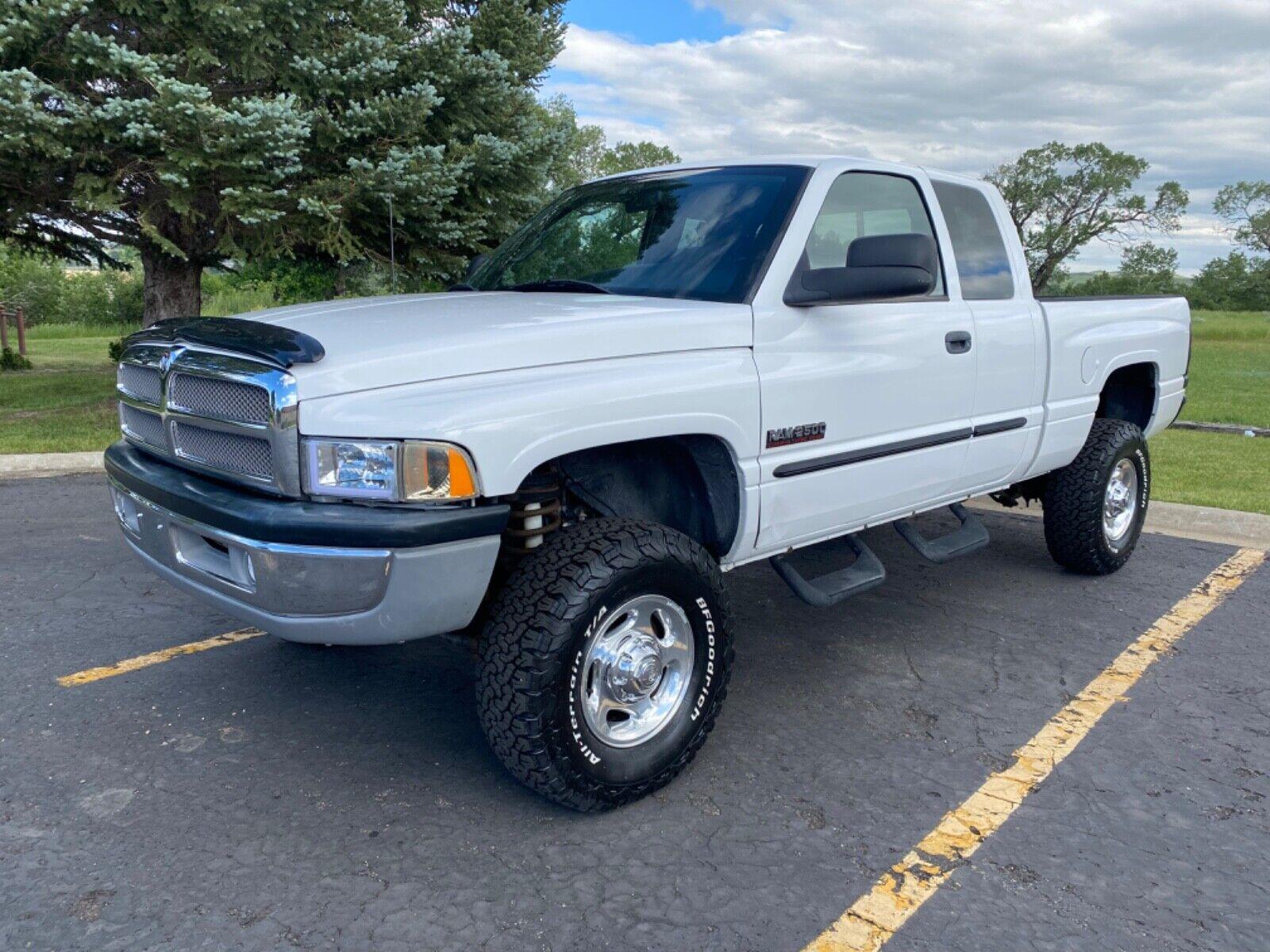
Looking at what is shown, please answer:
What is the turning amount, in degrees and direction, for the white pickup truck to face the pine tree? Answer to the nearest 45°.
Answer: approximately 90° to its right

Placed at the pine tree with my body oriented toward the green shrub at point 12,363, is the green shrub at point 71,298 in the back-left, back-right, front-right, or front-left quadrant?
front-right

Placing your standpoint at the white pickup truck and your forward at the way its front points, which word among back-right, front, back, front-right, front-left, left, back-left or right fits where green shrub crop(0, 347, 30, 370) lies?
right

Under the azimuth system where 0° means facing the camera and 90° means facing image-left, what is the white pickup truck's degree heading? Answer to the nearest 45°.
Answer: approximately 45°

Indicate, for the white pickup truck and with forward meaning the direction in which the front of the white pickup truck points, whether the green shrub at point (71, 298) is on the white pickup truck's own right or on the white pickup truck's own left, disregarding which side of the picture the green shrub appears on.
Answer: on the white pickup truck's own right

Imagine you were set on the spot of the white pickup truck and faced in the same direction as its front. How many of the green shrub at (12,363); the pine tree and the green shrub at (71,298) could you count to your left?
0
